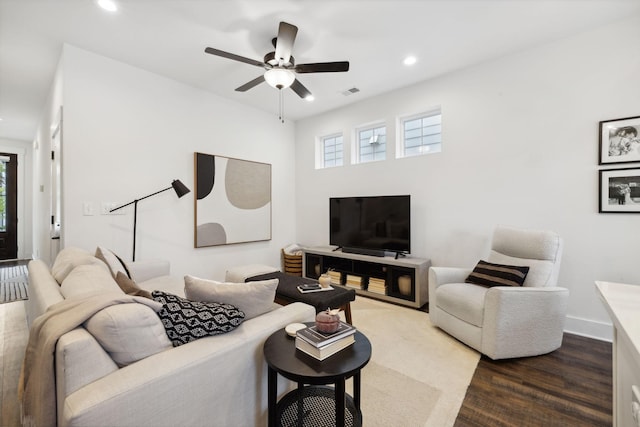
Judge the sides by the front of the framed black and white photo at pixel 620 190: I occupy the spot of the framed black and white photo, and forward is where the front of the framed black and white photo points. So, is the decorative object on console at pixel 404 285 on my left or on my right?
on my right

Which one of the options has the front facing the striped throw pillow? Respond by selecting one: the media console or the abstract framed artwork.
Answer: the abstract framed artwork

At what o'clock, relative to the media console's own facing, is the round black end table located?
The round black end table is roughly at 11 o'clock from the media console.

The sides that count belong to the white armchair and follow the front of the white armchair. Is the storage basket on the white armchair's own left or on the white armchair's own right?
on the white armchair's own right

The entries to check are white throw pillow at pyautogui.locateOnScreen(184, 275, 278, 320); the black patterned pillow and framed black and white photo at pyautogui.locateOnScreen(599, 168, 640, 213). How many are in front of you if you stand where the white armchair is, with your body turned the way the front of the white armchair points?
2

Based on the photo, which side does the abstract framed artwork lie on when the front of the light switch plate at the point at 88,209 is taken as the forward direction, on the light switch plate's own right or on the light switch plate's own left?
on the light switch plate's own left
